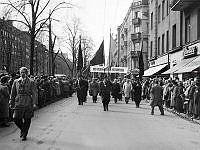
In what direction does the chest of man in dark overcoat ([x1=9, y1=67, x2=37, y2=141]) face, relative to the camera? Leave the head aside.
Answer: toward the camera

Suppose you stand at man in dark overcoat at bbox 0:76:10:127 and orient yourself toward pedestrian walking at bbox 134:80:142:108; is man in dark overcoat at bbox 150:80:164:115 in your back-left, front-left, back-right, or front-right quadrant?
front-right

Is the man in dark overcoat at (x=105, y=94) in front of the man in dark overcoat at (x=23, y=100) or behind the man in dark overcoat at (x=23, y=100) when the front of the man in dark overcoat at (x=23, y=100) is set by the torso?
behind

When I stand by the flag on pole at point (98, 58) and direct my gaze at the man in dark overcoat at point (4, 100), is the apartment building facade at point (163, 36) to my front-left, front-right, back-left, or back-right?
back-left

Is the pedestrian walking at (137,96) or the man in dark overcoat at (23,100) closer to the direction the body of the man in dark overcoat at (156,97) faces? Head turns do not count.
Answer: the pedestrian walking

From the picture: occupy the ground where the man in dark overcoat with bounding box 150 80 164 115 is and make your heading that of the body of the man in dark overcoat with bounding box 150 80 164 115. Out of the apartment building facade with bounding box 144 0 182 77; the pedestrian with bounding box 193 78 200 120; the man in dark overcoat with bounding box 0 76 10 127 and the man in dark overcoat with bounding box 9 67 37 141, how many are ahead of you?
1

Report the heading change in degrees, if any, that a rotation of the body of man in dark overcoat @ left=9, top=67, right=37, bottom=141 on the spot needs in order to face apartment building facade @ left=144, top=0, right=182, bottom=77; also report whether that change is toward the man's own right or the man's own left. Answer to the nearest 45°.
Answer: approximately 135° to the man's own left

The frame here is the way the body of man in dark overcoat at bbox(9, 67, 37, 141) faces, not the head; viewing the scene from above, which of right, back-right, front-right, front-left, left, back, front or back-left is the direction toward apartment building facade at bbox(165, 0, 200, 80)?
back-left

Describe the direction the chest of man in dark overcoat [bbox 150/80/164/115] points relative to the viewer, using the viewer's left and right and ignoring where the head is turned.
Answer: facing away from the viewer

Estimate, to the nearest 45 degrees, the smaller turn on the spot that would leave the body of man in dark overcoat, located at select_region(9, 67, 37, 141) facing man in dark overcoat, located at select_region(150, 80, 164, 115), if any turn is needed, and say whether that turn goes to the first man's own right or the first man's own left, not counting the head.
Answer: approximately 135° to the first man's own left

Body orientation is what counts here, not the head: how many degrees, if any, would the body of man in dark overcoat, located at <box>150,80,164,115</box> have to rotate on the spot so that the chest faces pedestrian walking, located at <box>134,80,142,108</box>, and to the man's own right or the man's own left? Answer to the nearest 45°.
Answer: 0° — they already face them
